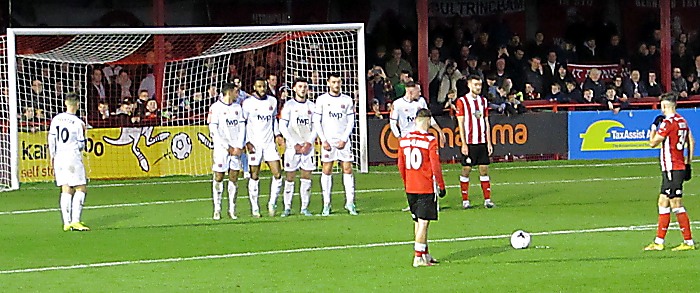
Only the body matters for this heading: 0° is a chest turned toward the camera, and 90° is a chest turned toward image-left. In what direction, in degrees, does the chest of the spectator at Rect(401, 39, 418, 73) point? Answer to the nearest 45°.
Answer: approximately 0°

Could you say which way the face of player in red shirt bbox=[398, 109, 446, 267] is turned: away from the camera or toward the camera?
away from the camera

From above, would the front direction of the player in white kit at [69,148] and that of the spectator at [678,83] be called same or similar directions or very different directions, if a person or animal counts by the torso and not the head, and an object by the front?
very different directions

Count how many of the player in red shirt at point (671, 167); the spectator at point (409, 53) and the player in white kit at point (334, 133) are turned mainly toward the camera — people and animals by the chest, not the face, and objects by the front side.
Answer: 2

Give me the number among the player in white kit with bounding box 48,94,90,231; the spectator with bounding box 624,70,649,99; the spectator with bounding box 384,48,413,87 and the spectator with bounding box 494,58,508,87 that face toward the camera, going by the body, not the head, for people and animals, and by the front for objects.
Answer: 3
